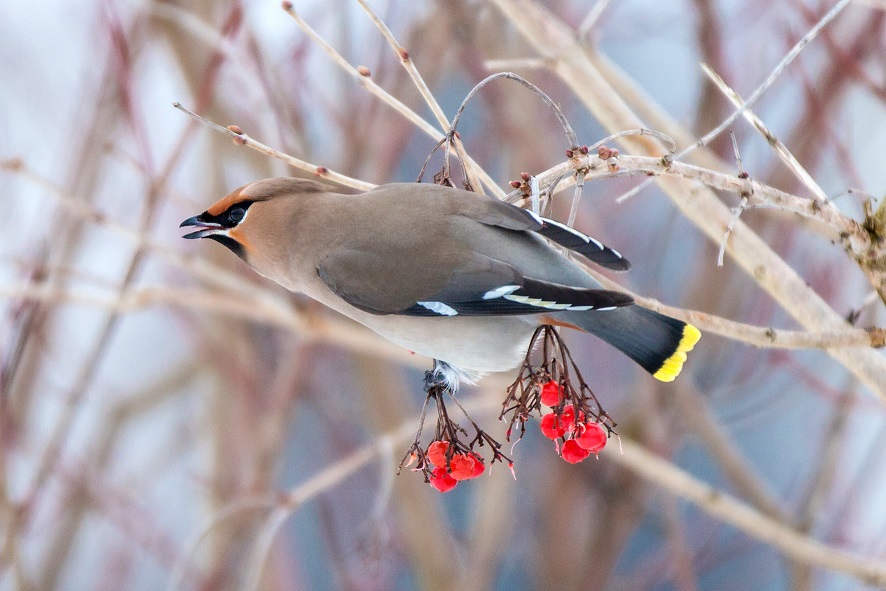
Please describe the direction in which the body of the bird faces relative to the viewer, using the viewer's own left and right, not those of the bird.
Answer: facing to the left of the viewer
